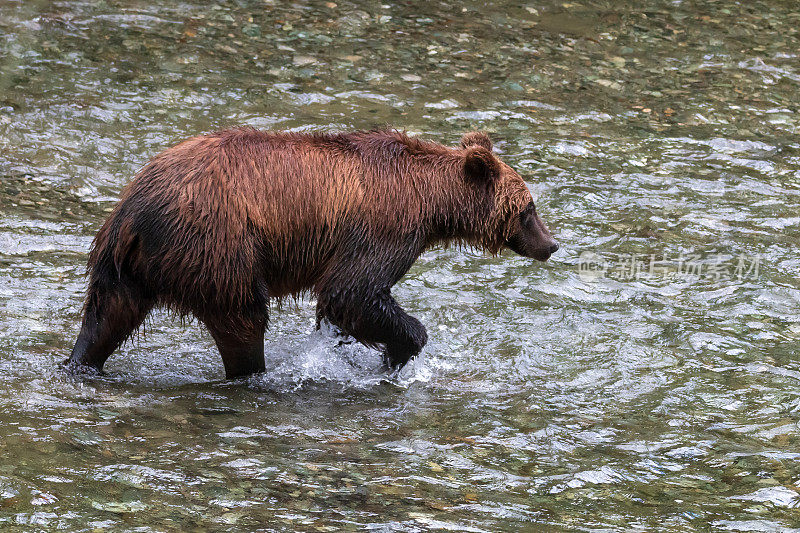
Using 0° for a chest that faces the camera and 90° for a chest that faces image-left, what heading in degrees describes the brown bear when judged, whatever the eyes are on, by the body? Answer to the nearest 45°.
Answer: approximately 270°
